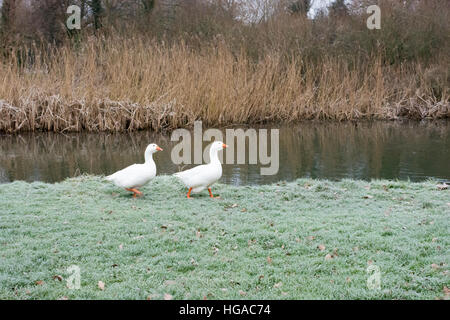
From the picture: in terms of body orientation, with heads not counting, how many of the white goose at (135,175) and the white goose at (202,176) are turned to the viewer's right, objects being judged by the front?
2

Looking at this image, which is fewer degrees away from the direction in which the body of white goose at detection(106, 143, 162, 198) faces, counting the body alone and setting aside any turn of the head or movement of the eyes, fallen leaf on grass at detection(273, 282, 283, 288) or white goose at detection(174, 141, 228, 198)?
the white goose

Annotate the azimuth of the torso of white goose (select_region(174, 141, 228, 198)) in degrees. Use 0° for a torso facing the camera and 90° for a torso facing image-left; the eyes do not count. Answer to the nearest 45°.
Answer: approximately 270°

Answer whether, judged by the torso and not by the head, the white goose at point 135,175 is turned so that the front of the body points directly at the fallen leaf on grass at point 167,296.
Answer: no

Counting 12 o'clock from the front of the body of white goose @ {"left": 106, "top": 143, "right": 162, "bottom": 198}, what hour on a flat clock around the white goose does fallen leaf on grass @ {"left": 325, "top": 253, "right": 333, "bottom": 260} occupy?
The fallen leaf on grass is roughly at 2 o'clock from the white goose.

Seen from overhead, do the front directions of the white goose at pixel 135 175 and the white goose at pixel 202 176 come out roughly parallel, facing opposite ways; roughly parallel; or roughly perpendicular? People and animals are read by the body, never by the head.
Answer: roughly parallel

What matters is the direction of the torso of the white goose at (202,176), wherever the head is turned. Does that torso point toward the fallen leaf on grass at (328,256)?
no

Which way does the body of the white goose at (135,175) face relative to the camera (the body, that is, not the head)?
to the viewer's right

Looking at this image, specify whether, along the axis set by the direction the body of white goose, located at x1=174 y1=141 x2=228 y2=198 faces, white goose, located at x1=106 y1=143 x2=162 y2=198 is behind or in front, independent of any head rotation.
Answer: behind

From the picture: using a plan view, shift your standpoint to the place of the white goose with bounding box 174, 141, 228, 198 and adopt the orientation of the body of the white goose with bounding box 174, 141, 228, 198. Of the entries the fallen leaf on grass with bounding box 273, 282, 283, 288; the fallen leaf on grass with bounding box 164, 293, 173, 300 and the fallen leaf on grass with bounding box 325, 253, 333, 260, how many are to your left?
0

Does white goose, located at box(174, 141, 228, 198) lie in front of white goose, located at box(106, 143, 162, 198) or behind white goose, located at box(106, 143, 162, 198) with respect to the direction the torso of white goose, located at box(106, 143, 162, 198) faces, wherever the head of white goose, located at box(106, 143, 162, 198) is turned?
in front

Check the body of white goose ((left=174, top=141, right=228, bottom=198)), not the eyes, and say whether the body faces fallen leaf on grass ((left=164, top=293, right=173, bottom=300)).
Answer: no

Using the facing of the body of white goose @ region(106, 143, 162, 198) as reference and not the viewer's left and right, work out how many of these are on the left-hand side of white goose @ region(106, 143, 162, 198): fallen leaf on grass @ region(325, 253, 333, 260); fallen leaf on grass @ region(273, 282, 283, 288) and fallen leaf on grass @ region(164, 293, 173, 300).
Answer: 0
